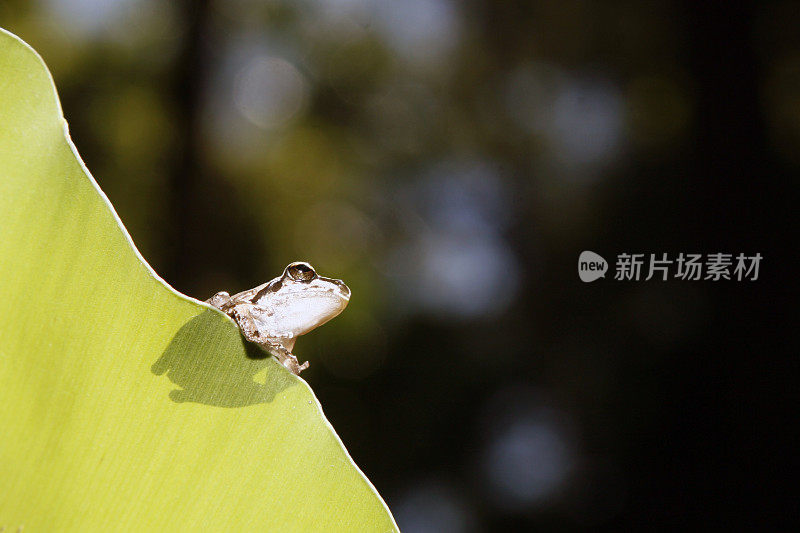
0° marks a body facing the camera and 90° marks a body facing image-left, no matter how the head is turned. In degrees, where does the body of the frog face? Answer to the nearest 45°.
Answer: approximately 270°
